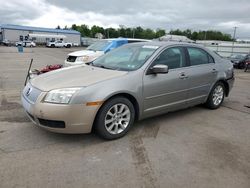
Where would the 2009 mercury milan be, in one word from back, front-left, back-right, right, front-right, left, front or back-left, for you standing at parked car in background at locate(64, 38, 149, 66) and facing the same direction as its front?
front-left

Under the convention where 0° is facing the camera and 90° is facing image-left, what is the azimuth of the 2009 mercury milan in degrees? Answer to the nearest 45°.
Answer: approximately 45°

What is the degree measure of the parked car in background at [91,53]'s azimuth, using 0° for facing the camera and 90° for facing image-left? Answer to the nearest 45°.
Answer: approximately 45°

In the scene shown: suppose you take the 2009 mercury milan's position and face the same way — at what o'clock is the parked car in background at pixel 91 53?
The parked car in background is roughly at 4 o'clock from the 2009 mercury milan.
